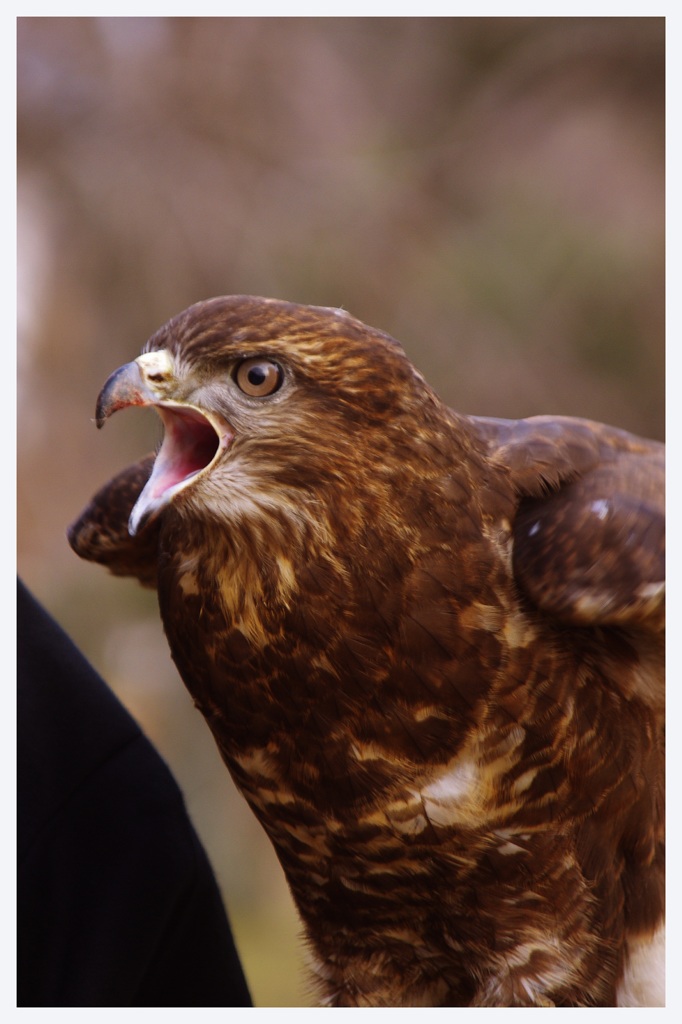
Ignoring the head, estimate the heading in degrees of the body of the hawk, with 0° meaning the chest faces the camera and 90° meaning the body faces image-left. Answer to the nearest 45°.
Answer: approximately 45°
